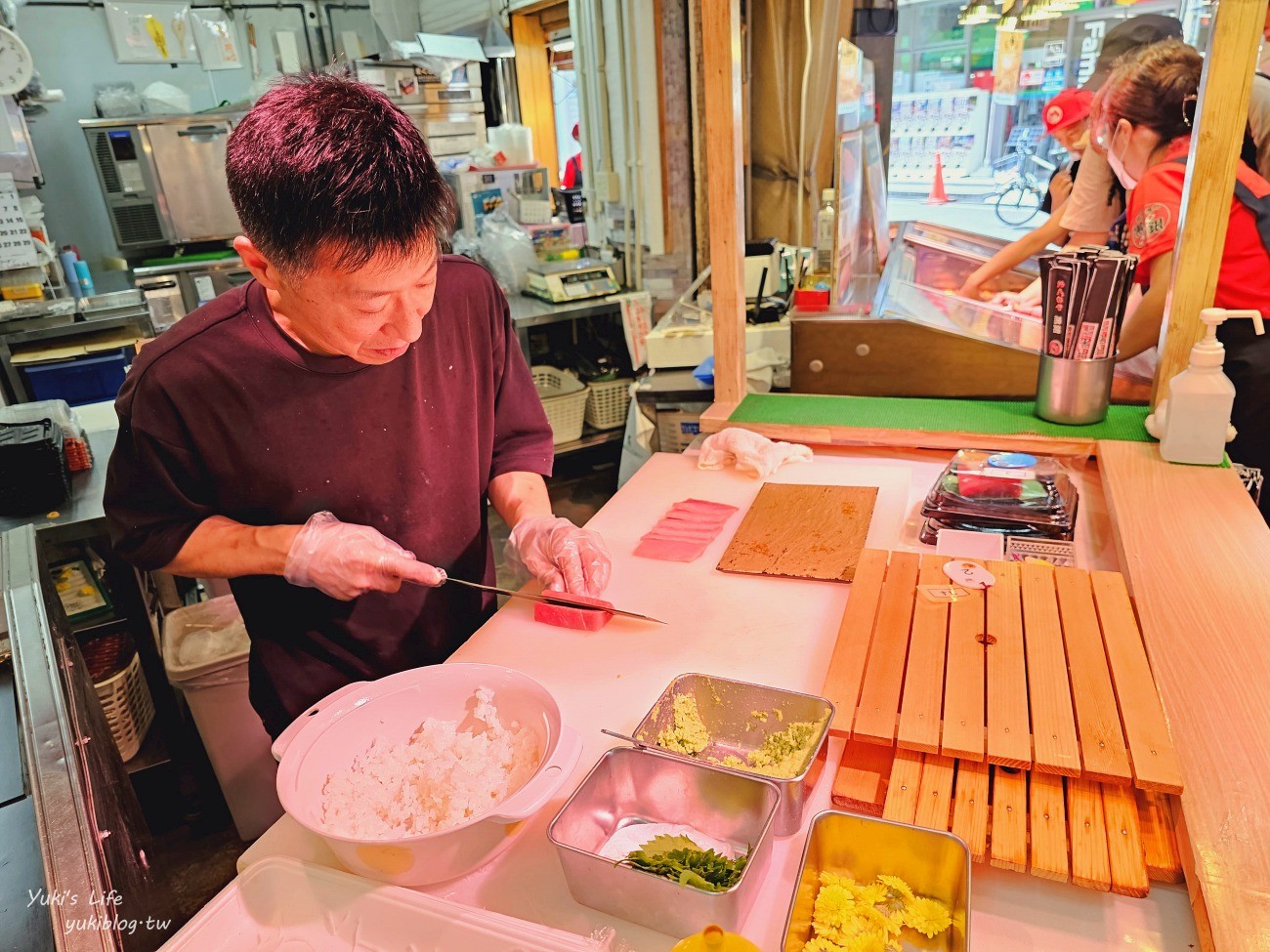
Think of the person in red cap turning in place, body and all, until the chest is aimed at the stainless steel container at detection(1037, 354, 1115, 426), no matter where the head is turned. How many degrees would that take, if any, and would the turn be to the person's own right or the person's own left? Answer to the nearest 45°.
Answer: approximately 45° to the person's own left

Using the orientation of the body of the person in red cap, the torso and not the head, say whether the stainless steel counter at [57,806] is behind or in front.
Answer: in front

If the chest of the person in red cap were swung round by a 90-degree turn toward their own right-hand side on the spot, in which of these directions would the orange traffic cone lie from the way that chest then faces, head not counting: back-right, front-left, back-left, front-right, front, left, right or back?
front

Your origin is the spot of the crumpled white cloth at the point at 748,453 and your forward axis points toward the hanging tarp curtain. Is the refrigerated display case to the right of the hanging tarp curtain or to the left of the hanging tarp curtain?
right

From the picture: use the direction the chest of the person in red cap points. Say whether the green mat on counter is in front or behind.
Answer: in front

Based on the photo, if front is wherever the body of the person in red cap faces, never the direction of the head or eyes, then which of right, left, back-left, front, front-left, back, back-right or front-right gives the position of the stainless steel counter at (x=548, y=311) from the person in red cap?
front-right

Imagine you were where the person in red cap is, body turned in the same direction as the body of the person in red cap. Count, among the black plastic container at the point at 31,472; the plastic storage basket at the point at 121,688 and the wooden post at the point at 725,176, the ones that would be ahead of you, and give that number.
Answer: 3

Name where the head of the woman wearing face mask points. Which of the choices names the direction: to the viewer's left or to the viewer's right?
to the viewer's left

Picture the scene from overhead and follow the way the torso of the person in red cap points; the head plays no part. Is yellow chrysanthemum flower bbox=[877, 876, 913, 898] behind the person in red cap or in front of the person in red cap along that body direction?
in front

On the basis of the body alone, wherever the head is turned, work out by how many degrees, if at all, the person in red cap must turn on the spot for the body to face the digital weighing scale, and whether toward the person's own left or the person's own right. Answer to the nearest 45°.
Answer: approximately 45° to the person's own right

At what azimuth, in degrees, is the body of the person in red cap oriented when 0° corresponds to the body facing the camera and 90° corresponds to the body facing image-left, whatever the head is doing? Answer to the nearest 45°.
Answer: approximately 45°
